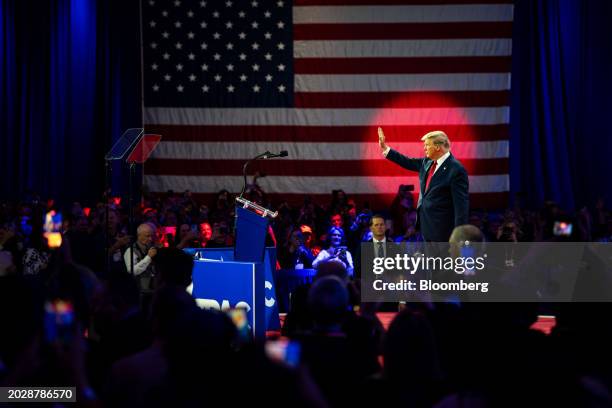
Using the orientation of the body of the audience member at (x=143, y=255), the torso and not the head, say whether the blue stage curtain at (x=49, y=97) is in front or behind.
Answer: behind

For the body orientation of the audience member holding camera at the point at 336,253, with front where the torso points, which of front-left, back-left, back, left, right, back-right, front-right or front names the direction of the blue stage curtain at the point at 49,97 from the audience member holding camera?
back-right

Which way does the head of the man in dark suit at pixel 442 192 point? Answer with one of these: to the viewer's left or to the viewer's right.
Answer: to the viewer's left

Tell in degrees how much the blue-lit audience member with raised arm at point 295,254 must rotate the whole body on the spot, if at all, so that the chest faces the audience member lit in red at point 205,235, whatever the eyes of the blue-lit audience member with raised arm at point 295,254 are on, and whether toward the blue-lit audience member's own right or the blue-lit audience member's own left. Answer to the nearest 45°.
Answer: approximately 90° to the blue-lit audience member's own right

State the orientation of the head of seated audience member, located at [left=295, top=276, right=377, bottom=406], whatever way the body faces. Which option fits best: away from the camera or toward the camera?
away from the camera

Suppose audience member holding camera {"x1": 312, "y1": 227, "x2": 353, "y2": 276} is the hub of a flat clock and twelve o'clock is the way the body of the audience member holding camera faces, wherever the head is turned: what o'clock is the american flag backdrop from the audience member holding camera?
The american flag backdrop is roughly at 6 o'clock from the audience member holding camera.

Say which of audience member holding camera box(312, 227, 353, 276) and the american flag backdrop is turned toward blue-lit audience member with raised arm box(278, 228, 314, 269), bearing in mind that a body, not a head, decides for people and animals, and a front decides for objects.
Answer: the american flag backdrop

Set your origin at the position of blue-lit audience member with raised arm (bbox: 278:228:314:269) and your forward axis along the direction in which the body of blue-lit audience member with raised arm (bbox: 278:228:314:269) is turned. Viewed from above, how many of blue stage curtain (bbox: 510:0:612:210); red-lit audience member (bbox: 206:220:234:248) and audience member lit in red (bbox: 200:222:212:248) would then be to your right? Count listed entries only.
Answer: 2
